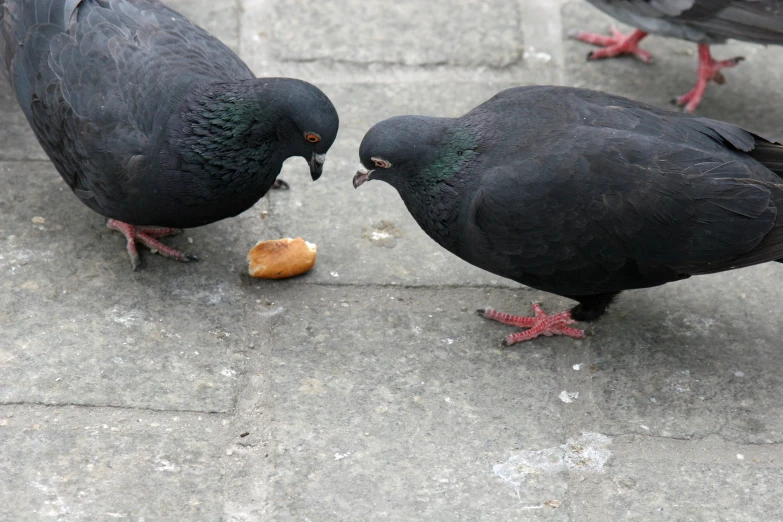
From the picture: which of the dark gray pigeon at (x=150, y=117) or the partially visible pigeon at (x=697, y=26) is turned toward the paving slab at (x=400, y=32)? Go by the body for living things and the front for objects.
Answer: the partially visible pigeon

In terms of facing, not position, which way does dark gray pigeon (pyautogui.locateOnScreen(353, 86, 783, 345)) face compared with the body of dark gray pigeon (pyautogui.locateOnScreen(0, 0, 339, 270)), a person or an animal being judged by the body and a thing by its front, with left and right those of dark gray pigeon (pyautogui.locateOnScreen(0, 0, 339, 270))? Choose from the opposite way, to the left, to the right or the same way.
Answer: the opposite way

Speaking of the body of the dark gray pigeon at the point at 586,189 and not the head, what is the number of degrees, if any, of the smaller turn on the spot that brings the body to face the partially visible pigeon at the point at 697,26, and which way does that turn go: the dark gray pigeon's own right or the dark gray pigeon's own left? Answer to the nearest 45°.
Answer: approximately 90° to the dark gray pigeon's own right

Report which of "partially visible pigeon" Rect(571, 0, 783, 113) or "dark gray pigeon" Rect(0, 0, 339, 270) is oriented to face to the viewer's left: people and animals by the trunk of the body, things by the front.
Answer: the partially visible pigeon

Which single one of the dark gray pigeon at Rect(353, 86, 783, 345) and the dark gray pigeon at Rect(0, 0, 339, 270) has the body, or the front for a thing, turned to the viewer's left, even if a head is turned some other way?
the dark gray pigeon at Rect(353, 86, 783, 345)

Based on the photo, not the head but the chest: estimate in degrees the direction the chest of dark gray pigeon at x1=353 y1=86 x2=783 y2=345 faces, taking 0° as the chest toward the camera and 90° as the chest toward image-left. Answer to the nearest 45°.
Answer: approximately 90°

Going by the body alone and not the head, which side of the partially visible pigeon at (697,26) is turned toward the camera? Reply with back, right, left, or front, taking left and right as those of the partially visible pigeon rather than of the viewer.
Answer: left

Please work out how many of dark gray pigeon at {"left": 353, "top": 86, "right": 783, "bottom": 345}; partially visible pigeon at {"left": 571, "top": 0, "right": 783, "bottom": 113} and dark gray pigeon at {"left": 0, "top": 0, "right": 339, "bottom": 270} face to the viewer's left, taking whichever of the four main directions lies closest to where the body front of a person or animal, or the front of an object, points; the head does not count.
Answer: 2

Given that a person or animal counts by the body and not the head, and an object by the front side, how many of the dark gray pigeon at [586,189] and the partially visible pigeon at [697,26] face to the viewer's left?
2

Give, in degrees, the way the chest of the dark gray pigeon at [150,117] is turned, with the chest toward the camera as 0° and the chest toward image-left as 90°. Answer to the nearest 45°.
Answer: approximately 315°

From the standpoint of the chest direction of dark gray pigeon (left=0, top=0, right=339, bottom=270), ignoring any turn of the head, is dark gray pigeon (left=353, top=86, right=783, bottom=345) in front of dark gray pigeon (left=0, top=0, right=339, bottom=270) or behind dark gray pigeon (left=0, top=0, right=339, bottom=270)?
in front

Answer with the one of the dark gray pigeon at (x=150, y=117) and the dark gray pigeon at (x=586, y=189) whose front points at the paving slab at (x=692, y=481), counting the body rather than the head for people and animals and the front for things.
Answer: the dark gray pigeon at (x=150, y=117)

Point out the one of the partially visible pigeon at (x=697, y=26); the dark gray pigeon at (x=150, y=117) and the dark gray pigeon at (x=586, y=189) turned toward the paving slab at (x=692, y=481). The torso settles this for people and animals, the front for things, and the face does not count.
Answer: the dark gray pigeon at (x=150, y=117)

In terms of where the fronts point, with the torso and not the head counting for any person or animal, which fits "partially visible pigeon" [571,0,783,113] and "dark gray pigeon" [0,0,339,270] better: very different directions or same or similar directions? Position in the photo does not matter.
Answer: very different directions
